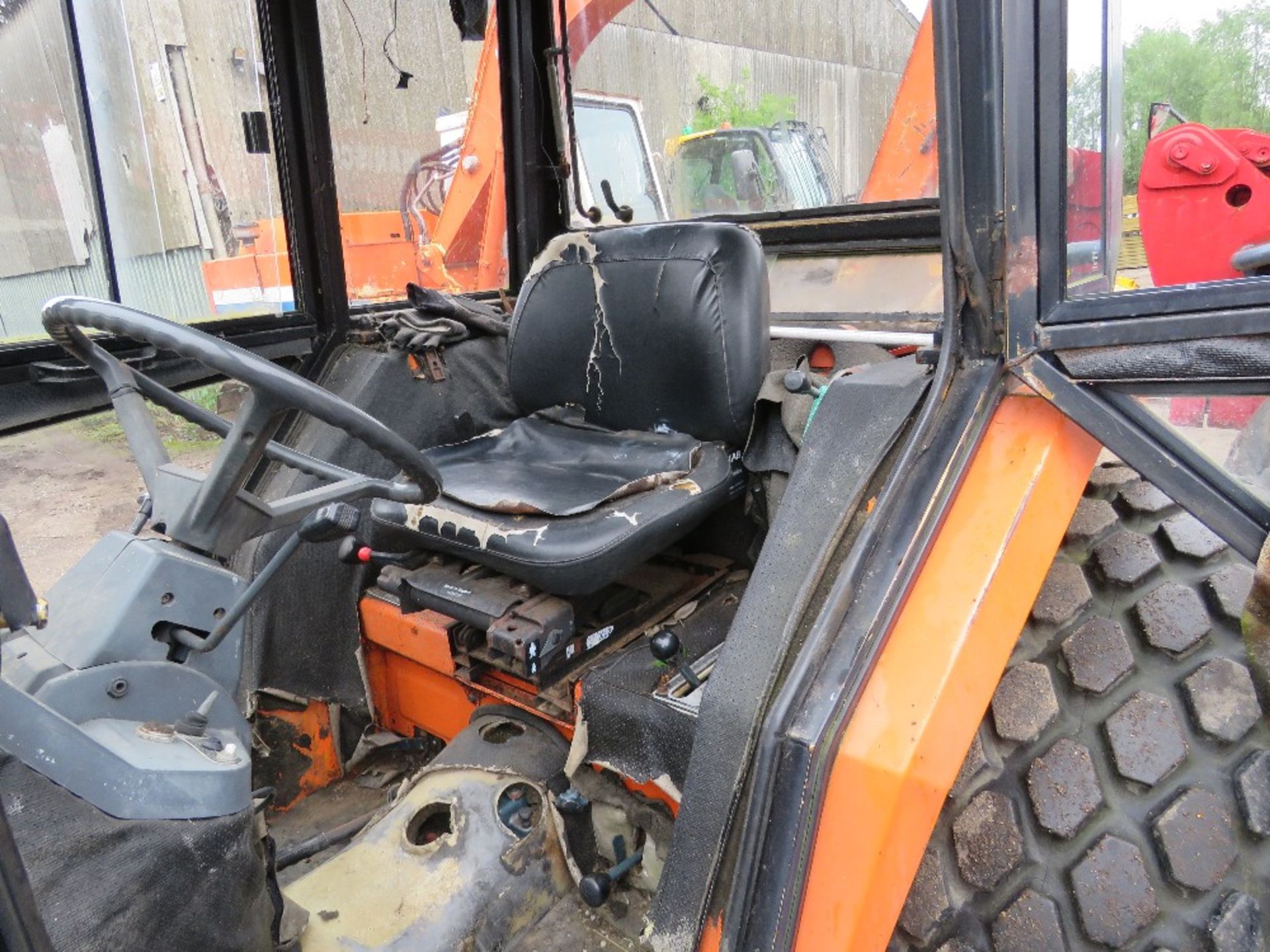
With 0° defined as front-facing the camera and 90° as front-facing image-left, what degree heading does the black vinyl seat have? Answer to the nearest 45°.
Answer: approximately 45°
